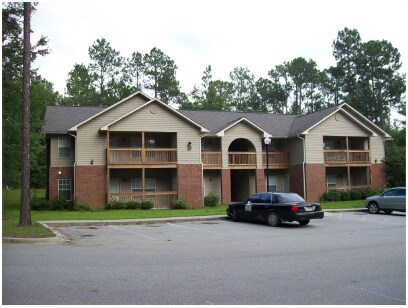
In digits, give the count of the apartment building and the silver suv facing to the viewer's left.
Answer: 1

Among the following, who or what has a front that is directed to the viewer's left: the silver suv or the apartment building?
the silver suv

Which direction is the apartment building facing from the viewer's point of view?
toward the camera

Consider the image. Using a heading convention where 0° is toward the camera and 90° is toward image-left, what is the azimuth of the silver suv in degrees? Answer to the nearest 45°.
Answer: approximately 90°

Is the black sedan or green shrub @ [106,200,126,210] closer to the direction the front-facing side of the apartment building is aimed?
the black sedan

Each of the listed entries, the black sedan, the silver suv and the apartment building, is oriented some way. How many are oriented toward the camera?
1

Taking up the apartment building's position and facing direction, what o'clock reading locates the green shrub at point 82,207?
The green shrub is roughly at 2 o'clock from the apartment building.

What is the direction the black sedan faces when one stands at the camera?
facing away from the viewer and to the left of the viewer

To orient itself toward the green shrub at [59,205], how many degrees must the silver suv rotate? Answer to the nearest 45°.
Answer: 0° — it already faces it

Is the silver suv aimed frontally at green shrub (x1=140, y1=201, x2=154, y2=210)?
yes
